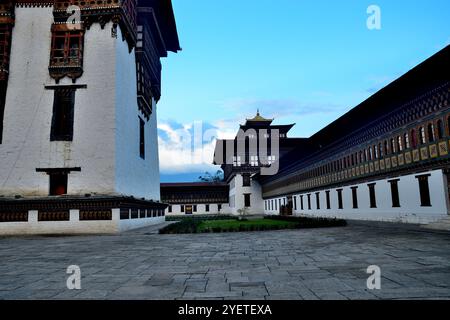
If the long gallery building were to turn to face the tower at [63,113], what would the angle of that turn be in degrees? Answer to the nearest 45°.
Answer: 0° — it already faces it

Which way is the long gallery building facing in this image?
to the viewer's left

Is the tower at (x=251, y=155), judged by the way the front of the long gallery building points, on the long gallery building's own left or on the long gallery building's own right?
on the long gallery building's own right
